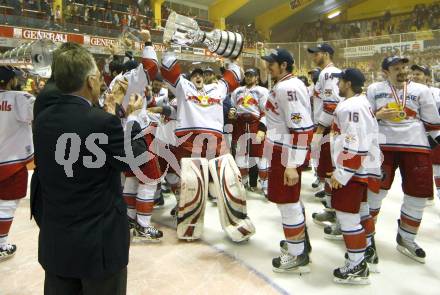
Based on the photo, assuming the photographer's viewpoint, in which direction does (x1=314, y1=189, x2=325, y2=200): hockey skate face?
facing to the left of the viewer

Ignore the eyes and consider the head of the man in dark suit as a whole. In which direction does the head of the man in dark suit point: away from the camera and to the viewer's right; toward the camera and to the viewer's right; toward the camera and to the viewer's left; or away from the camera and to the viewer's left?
away from the camera and to the viewer's right

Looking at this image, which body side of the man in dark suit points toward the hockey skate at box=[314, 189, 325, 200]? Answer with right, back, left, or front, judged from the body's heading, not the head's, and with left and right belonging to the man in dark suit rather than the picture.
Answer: front

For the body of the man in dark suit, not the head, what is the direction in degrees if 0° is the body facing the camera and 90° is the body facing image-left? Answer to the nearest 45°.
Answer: approximately 225°

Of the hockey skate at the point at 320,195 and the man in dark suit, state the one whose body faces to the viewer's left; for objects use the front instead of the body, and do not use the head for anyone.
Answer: the hockey skate
